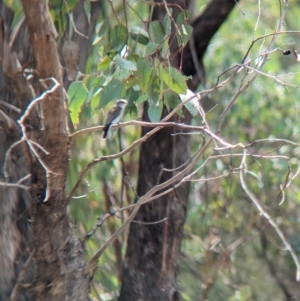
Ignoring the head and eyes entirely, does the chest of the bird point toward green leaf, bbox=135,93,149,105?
yes

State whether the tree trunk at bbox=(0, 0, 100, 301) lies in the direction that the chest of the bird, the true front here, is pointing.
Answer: no
